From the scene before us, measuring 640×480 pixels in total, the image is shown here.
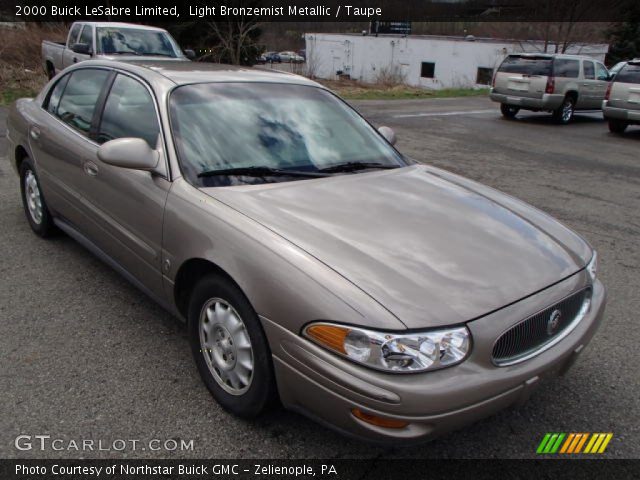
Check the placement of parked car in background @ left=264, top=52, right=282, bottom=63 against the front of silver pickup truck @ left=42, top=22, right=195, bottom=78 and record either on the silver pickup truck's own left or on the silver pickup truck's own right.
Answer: on the silver pickup truck's own left

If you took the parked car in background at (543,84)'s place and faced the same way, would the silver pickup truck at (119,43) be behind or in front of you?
behind

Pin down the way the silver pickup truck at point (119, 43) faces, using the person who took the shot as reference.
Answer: facing the viewer and to the right of the viewer

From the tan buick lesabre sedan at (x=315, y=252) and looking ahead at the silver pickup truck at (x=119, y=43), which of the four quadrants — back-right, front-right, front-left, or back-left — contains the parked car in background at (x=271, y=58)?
front-right

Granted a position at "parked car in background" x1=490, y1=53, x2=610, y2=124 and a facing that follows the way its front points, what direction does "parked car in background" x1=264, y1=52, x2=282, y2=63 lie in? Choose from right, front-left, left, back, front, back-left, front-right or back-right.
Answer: left

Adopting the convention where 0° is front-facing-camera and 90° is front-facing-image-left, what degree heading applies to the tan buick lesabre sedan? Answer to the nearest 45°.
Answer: approximately 315°

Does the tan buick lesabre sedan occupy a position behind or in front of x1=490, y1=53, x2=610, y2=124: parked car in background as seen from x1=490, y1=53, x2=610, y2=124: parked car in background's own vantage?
behind

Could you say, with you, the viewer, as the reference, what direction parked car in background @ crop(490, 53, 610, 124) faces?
facing away from the viewer and to the right of the viewer

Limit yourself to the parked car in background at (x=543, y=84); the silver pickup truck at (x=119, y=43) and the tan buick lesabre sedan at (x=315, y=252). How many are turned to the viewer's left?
0

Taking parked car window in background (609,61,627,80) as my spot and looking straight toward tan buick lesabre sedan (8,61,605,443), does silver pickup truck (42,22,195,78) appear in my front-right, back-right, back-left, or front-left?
front-right

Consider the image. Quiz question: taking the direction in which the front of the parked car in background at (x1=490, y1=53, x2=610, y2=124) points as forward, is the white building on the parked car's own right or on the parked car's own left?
on the parked car's own left

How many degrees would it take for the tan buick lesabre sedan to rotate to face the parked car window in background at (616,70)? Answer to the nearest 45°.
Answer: approximately 90° to its left

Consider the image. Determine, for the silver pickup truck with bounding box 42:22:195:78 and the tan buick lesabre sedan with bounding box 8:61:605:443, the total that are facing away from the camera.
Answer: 0

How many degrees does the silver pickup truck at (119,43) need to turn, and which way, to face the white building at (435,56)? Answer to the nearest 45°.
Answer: approximately 90° to its left
